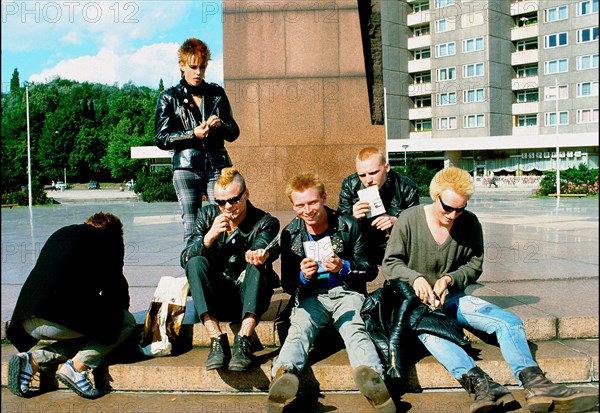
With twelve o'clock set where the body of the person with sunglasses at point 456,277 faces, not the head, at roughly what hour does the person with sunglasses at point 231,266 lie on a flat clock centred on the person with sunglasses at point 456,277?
the person with sunglasses at point 231,266 is roughly at 4 o'clock from the person with sunglasses at point 456,277.

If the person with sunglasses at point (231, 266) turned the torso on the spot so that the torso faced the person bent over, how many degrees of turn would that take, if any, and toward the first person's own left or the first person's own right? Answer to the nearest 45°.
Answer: approximately 90° to the first person's own right

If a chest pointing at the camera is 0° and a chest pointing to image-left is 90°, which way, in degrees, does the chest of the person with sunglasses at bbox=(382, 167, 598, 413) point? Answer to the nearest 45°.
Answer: approximately 315°

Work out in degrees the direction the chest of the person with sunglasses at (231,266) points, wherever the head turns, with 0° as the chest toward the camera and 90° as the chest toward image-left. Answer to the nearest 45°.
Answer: approximately 0°

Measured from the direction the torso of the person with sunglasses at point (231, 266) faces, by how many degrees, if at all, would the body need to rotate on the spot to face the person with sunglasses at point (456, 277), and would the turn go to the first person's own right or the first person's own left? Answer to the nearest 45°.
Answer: approximately 90° to the first person's own left
